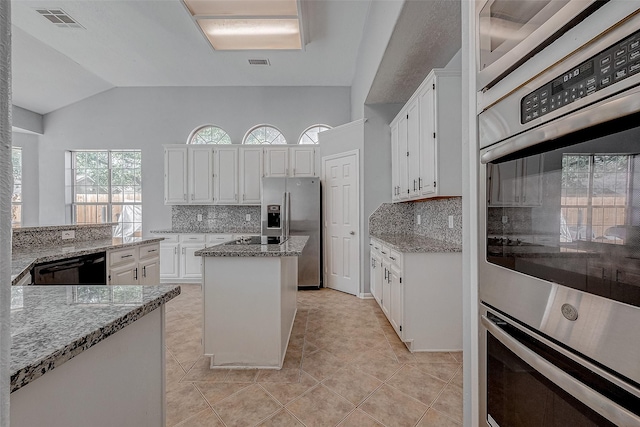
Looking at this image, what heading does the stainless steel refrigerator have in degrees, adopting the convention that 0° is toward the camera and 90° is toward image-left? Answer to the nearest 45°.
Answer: approximately 0°

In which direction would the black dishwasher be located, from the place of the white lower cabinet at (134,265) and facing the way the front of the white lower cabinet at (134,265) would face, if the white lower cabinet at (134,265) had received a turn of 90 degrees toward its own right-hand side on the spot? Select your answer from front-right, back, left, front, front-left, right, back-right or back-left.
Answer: front

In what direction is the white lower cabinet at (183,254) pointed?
toward the camera

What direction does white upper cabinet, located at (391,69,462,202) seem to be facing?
to the viewer's left

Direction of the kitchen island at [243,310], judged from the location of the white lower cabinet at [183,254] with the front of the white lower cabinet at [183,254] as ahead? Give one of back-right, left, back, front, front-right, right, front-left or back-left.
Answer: front

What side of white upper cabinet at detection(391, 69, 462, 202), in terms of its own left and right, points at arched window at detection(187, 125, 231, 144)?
front

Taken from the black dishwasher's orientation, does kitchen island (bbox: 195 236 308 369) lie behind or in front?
in front

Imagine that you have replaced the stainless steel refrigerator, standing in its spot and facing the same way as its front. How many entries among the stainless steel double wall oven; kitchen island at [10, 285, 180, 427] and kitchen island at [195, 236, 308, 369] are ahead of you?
3

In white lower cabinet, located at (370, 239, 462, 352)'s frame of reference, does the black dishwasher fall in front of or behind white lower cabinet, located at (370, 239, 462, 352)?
in front

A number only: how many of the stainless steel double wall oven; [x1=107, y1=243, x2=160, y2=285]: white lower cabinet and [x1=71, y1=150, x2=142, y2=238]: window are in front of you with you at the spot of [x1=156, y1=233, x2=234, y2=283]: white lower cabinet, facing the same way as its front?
2

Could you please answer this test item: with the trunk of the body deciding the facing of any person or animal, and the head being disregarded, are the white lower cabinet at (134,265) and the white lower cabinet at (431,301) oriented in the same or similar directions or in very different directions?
very different directions

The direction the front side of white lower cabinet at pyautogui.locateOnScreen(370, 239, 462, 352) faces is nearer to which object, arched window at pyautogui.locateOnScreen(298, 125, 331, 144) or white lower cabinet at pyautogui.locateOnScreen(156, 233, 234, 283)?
the white lower cabinet

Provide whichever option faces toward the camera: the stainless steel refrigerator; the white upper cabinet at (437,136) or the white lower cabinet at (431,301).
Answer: the stainless steel refrigerator

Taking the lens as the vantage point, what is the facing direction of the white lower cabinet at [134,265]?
facing the viewer and to the right of the viewer
